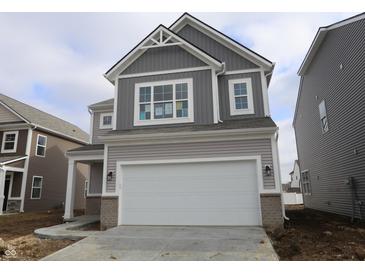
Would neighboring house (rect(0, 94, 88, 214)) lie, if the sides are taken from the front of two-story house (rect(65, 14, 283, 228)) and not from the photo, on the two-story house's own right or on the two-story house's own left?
on the two-story house's own right

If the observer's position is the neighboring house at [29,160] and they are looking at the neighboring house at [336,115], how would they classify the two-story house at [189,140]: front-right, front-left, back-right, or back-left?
front-right

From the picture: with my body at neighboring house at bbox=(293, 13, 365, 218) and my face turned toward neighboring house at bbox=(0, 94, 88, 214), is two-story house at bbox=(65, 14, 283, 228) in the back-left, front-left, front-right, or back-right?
front-left

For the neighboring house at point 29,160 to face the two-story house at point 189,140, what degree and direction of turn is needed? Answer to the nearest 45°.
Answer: approximately 90° to its left

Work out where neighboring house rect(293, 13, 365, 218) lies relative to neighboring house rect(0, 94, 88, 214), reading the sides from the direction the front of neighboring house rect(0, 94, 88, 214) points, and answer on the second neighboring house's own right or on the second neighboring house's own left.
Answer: on the second neighboring house's own left

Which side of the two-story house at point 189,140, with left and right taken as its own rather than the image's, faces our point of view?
front

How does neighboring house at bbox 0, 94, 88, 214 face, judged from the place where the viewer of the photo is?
facing the viewer and to the left of the viewer

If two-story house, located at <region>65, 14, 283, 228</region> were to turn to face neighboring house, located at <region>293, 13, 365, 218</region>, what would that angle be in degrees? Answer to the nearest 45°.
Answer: approximately 90° to its left

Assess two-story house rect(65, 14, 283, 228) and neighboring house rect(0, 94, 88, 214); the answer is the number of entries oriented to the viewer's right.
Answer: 0

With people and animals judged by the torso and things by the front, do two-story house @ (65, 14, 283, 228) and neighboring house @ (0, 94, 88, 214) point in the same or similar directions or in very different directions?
same or similar directions
